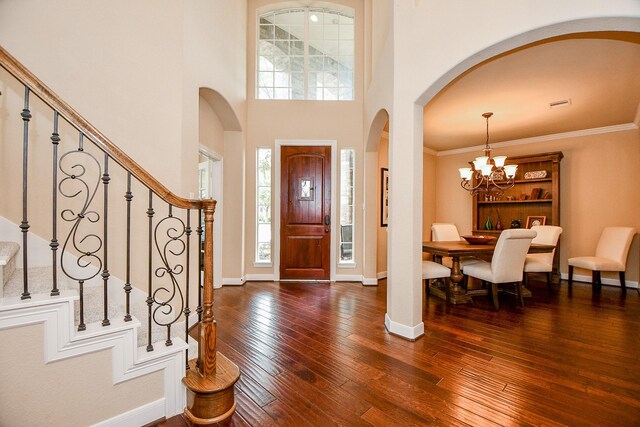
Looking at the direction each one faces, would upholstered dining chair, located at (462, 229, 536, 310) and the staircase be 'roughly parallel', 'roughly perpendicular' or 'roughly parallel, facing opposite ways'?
roughly perpendicular

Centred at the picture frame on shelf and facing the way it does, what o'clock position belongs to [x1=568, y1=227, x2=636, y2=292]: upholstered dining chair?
The upholstered dining chair is roughly at 10 o'clock from the picture frame on shelf.

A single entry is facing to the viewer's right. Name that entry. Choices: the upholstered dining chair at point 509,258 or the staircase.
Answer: the staircase

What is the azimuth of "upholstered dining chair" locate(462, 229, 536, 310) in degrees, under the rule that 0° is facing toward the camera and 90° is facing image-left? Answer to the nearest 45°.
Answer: approximately 135°

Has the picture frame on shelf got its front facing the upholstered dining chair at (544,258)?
yes

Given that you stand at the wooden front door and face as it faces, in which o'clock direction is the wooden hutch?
The wooden hutch is roughly at 9 o'clock from the wooden front door.

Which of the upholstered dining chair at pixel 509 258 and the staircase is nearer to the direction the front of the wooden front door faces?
the staircase

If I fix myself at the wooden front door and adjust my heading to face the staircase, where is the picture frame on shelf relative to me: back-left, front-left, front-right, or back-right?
back-left

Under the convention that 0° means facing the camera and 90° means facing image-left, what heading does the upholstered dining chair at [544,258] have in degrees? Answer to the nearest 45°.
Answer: approximately 45°

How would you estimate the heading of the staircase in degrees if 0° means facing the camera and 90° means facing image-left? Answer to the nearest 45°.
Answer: approximately 270°
